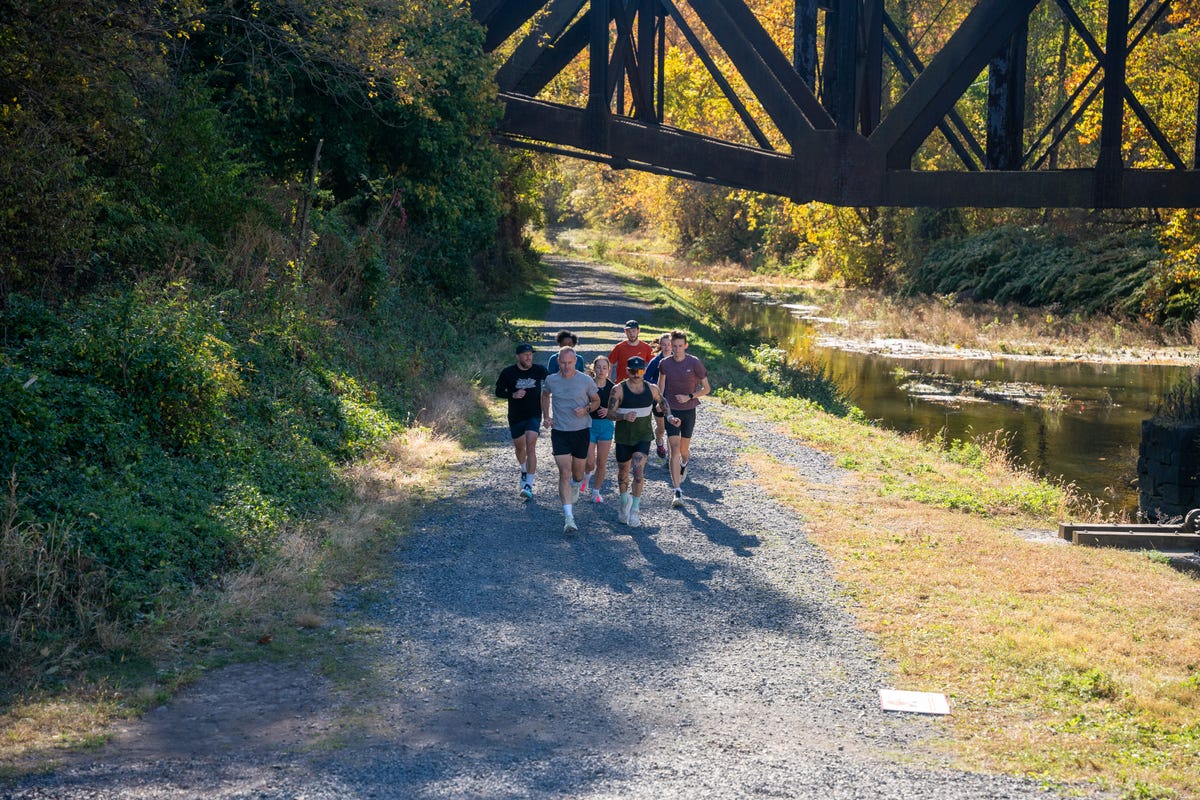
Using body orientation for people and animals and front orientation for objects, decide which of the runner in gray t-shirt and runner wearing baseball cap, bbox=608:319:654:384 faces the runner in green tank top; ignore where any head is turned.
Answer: the runner wearing baseball cap

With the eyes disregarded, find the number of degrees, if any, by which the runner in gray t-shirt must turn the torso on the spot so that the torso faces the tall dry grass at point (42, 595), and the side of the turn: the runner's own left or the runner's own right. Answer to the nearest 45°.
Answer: approximately 45° to the runner's own right

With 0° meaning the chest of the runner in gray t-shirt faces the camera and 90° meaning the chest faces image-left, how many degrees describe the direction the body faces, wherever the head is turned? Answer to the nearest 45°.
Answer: approximately 0°

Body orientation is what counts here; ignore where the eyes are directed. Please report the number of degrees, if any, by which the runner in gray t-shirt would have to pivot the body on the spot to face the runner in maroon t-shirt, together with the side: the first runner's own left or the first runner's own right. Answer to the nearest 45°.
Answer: approximately 135° to the first runner's own left

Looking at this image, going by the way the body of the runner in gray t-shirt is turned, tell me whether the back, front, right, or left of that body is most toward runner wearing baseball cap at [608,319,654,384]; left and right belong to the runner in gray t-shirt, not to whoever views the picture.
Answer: back

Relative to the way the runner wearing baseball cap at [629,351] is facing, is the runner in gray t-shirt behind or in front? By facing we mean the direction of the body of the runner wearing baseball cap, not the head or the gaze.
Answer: in front

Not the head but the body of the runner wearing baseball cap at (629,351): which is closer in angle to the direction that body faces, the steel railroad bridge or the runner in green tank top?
the runner in green tank top

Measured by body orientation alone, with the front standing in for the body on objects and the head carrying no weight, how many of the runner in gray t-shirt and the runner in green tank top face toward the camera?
2

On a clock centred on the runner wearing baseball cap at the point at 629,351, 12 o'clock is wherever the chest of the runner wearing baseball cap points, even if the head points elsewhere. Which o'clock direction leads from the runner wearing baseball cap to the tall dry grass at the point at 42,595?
The tall dry grass is roughly at 1 o'clock from the runner wearing baseball cap.

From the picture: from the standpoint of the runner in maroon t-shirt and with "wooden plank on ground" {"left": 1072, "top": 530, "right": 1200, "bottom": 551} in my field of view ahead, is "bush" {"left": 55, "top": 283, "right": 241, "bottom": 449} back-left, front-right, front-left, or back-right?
back-right
